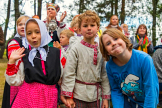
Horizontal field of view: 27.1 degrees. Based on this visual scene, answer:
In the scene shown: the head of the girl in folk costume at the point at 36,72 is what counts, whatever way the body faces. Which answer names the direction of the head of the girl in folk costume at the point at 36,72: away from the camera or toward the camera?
toward the camera

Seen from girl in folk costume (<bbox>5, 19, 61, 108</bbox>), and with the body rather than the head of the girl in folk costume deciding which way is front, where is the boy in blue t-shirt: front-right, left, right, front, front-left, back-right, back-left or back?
left

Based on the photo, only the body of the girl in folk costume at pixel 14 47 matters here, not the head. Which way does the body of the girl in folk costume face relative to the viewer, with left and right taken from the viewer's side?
facing the viewer and to the right of the viewer

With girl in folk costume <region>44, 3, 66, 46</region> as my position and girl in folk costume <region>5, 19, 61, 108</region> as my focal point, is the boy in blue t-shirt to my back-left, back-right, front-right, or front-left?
front-left

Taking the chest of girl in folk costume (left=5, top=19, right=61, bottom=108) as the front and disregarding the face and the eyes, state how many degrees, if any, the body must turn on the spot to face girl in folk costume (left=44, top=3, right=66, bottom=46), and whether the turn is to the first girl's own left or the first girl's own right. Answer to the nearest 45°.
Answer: approximately 180°

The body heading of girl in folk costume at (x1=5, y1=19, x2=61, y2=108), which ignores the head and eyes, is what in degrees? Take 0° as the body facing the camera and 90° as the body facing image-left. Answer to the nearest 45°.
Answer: approximately 0°

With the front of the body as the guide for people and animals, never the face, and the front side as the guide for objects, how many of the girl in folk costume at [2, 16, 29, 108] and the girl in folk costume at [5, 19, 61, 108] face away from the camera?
0

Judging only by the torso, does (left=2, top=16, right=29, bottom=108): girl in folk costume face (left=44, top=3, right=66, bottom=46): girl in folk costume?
no
